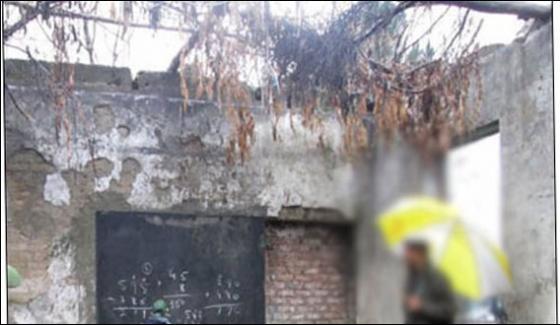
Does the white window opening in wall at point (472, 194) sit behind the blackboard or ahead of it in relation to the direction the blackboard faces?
ahead

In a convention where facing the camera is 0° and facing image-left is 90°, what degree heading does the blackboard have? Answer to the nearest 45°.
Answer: approximately 0°

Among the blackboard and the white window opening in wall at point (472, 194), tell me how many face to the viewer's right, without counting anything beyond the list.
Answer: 0

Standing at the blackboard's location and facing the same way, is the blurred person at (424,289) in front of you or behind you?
in front
